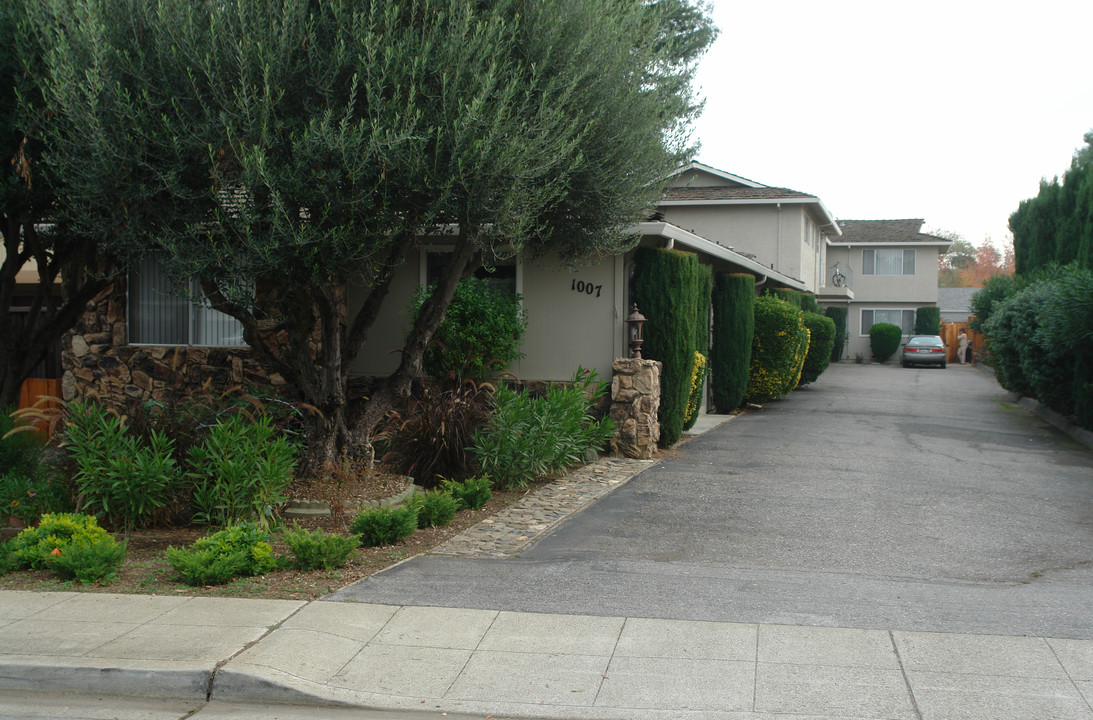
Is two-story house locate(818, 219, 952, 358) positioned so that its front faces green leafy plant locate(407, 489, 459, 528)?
yes

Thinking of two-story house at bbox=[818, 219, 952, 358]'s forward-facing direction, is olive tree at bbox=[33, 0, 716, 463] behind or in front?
in front

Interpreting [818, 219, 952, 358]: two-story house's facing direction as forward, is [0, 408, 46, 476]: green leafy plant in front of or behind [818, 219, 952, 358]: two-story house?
in front

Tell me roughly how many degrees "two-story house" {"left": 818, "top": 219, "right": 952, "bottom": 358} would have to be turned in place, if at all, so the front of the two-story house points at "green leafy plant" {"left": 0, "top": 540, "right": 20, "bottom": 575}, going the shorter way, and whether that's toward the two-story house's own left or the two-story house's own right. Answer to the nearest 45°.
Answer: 0° — it already faces it

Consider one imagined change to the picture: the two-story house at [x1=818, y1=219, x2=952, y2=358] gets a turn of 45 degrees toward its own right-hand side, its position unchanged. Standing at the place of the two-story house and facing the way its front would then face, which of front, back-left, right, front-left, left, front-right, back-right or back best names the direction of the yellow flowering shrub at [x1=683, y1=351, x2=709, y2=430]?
front-left

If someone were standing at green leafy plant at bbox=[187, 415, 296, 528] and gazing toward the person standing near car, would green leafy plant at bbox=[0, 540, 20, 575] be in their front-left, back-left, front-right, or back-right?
back-left

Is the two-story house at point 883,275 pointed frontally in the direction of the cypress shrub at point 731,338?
yes

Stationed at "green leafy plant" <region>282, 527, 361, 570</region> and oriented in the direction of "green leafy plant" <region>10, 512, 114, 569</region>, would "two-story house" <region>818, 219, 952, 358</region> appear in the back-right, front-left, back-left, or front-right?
back-right

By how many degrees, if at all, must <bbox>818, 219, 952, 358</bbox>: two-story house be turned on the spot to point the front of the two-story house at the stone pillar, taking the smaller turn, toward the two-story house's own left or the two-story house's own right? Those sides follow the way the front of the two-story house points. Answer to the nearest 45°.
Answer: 0° — it already faces it

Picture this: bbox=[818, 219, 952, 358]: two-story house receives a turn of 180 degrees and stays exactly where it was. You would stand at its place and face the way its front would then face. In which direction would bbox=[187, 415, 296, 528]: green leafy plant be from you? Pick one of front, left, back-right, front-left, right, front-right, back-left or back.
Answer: back

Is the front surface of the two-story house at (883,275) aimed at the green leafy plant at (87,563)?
yes

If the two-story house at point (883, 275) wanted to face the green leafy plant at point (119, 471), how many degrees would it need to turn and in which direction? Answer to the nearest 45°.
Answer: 0° — it already faces it

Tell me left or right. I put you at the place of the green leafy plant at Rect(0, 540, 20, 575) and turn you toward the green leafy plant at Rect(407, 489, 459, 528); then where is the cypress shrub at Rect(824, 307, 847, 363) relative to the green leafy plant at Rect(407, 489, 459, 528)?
left

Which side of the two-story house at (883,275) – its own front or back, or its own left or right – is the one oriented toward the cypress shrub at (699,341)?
front

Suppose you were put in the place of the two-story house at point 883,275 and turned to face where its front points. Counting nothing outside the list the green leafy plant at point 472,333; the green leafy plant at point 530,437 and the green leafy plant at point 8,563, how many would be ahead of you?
3

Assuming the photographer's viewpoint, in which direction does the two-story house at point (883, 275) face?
facing the viewer

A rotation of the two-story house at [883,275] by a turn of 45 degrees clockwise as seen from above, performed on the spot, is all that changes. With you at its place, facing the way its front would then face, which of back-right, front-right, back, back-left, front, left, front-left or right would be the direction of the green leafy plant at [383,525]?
front-left

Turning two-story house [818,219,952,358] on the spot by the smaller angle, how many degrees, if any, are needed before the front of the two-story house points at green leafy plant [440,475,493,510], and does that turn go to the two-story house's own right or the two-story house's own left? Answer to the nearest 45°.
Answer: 0° — it already faces it

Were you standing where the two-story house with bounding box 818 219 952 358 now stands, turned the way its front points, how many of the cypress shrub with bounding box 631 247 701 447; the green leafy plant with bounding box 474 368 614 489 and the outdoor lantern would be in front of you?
3

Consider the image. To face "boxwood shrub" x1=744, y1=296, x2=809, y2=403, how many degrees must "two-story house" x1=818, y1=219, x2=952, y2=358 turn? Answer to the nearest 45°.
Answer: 0° — it already faces it

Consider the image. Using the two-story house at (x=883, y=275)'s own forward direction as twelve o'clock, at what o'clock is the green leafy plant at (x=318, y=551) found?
The green leafy plant is roughly at 12 o'clock from the two-story house.

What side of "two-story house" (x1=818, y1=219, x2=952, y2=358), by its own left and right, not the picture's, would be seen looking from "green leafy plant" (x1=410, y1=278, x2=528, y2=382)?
front
